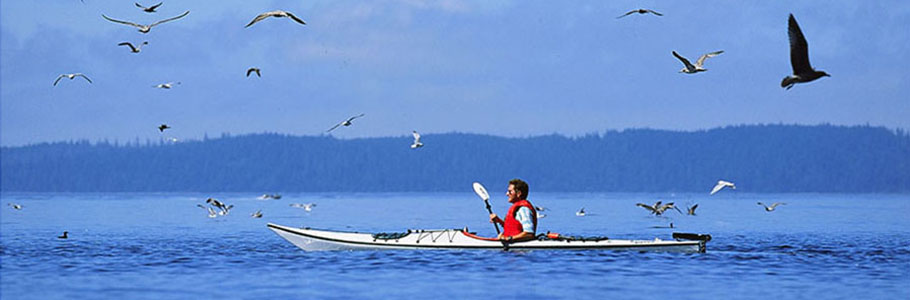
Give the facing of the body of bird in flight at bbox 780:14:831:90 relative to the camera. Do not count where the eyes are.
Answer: to the viewer's right

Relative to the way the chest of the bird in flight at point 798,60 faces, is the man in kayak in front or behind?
behind

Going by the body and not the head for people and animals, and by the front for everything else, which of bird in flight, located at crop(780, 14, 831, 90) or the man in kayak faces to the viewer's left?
the man in kayak

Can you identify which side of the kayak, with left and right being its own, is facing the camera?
left

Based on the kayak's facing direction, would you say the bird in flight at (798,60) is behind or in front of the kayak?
behind

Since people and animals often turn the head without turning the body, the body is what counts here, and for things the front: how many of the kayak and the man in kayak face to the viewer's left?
2

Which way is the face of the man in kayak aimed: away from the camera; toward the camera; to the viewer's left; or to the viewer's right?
to the viewer's left

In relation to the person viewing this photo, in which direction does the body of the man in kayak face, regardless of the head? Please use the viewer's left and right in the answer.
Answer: facing to the left of the viewer

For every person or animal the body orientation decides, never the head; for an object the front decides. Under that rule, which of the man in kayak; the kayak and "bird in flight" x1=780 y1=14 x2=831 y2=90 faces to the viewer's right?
the bird in flight

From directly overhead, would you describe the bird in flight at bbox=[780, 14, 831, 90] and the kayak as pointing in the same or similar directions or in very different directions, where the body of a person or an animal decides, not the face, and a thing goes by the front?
very different directions

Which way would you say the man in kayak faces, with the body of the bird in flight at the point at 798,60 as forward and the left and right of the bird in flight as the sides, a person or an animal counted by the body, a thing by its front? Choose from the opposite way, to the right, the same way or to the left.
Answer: the opposite way
